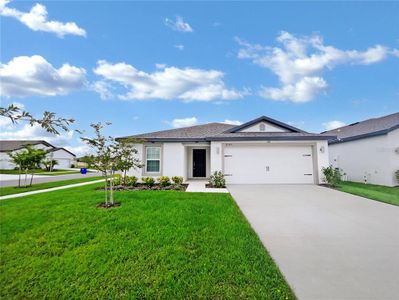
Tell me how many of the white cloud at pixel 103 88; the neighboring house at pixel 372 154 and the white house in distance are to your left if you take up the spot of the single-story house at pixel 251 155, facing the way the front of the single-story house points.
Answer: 1

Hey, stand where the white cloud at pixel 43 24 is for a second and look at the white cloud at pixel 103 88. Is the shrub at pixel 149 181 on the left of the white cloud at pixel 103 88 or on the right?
right

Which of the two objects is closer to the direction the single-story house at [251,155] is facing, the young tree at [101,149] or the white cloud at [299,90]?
the young tree

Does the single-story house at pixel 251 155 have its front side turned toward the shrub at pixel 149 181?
no

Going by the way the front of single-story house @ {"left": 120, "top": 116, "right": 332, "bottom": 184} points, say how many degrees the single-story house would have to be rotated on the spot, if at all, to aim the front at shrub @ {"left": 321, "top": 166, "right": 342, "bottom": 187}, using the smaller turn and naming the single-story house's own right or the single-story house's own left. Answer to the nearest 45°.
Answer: approximately 90° to the single-story house's own left

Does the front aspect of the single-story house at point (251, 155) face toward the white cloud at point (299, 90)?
no

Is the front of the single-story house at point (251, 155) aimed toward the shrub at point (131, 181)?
no

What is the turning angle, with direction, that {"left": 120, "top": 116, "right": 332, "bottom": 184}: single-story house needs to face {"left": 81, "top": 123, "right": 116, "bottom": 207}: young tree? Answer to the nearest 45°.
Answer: approximately 45° to its right

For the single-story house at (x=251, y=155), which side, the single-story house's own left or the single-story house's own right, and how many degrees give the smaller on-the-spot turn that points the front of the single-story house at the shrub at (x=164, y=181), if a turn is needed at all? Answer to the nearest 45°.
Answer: approximately 90° to the single-story house's own right

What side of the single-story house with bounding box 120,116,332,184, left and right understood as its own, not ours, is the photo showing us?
front

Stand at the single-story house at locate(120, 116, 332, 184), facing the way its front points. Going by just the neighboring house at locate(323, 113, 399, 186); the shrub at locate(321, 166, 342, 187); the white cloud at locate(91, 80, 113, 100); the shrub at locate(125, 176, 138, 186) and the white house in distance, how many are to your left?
2

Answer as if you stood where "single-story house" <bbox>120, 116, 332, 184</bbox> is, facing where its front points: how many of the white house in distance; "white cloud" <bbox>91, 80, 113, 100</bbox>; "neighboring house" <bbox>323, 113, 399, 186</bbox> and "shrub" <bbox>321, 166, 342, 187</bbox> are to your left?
2
